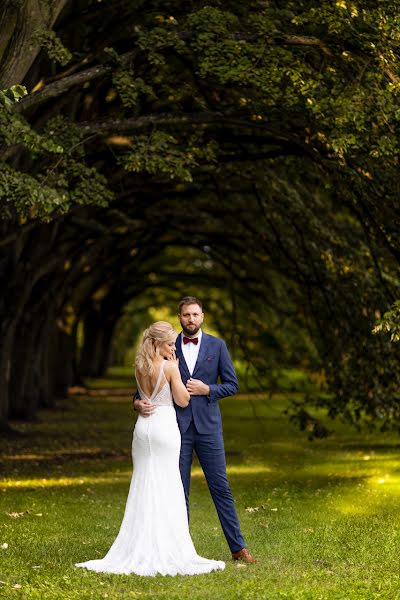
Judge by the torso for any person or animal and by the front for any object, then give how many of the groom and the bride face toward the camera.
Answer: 1

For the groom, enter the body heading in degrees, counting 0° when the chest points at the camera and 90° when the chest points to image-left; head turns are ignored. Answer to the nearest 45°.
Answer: approximately 0°

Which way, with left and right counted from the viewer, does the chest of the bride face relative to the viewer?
facing away from the viewer and to the right of the viewer

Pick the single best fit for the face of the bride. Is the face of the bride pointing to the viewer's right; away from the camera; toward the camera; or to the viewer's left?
to the viewer's right
